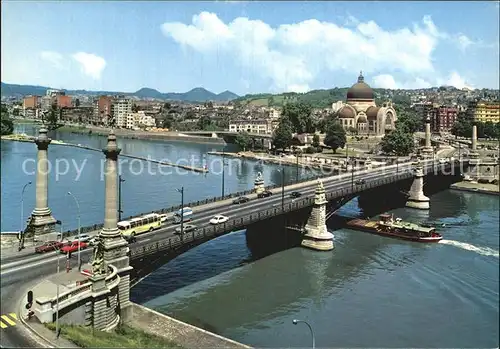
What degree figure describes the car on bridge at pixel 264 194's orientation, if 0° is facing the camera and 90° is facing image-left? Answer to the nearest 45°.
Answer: approximately 45°

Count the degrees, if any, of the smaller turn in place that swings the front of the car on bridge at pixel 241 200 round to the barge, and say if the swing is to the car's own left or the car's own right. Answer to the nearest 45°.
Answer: approximately 135° to the car's own left

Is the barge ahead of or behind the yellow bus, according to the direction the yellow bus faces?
behind

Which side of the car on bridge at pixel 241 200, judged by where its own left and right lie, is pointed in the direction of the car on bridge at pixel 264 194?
back

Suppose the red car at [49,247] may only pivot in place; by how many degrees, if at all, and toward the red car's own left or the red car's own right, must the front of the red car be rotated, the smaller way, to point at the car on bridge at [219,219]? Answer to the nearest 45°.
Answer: approximately 180°

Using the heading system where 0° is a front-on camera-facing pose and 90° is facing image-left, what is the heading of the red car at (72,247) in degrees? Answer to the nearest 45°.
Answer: approximately 45°

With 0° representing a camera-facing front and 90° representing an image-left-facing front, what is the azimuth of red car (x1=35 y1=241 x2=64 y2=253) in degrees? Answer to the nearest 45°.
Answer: approximately 45°

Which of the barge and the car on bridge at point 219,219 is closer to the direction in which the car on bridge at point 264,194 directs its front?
the car on bridge

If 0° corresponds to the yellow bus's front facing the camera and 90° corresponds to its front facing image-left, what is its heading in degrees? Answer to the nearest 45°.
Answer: approximately 45°

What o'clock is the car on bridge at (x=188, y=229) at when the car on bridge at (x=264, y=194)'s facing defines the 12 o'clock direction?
the car on bridge at (x=188, y=229) is roughly at 11 o'clock from the car on bridge at (x=264, y=194).
